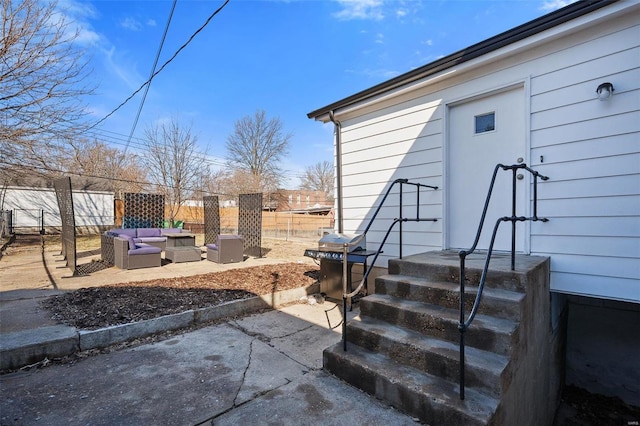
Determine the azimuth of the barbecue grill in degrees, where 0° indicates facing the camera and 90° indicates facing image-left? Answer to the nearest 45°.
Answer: approximately 45°

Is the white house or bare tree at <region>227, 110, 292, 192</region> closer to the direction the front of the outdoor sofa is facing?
the white house

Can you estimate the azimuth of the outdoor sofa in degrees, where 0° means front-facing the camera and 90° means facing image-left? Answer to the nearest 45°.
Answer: approximately 315°

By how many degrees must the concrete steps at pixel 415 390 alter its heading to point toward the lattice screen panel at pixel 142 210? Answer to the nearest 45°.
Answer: approximately 90° to its right

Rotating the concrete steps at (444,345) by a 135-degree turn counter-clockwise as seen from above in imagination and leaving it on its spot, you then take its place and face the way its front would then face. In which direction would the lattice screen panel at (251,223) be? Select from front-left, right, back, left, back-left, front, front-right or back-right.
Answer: back-left

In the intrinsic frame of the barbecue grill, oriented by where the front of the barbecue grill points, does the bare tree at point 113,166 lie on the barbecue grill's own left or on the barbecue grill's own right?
on the barbecue grill's own right

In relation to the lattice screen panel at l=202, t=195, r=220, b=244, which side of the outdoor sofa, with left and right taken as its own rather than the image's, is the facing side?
left

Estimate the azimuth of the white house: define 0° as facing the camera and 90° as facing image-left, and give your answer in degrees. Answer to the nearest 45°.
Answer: approximately 45°

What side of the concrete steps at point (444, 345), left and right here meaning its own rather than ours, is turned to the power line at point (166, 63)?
right

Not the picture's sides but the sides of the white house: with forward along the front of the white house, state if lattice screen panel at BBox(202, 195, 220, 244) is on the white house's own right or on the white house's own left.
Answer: on the white house's own right

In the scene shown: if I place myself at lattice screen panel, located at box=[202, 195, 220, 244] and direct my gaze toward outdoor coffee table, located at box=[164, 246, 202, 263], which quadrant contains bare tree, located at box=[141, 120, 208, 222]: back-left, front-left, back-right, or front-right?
back-right

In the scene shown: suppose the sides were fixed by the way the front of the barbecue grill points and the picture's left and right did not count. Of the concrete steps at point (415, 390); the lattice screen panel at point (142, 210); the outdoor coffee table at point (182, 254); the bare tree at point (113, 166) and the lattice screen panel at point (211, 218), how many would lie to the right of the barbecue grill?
4
